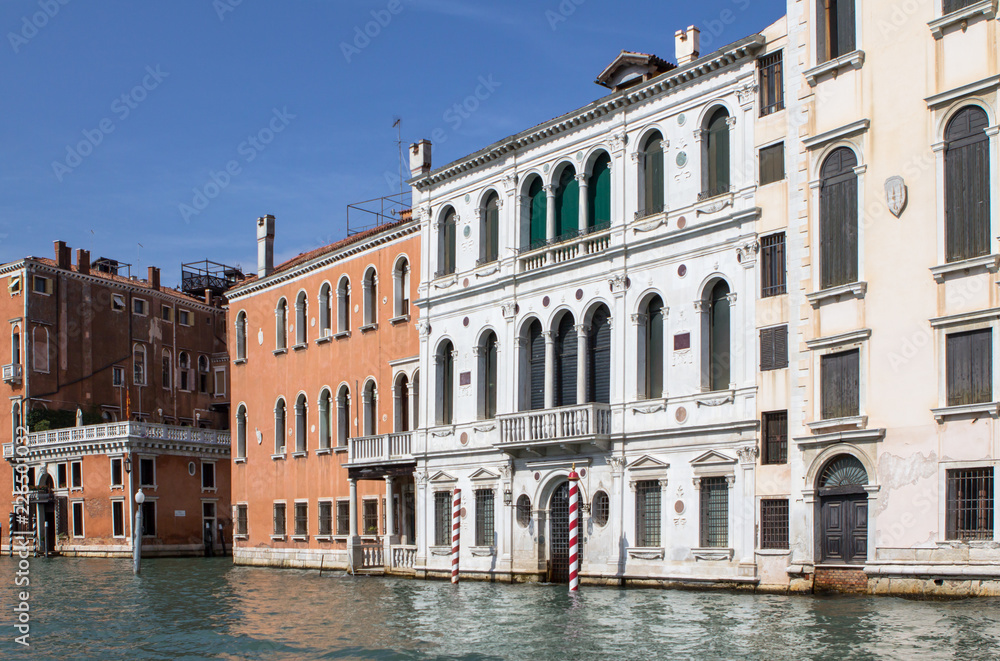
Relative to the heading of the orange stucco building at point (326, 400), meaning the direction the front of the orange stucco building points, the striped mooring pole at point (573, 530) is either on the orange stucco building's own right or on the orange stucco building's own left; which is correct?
on the orange stucco building's own left

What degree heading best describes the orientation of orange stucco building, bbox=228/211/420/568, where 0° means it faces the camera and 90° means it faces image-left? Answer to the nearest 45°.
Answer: approximately 45°
